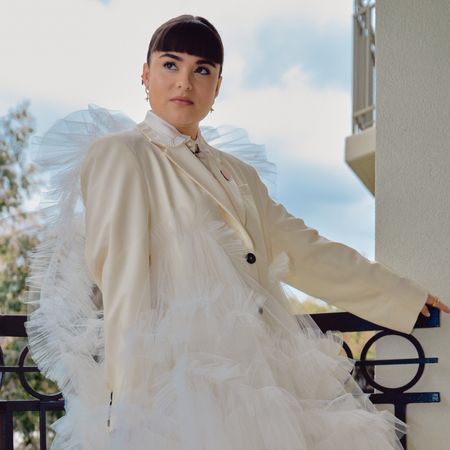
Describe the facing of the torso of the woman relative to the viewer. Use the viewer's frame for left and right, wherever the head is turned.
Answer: facing the viewer and to the right of the viewer

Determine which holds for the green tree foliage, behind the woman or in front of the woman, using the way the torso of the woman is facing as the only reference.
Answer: behind
